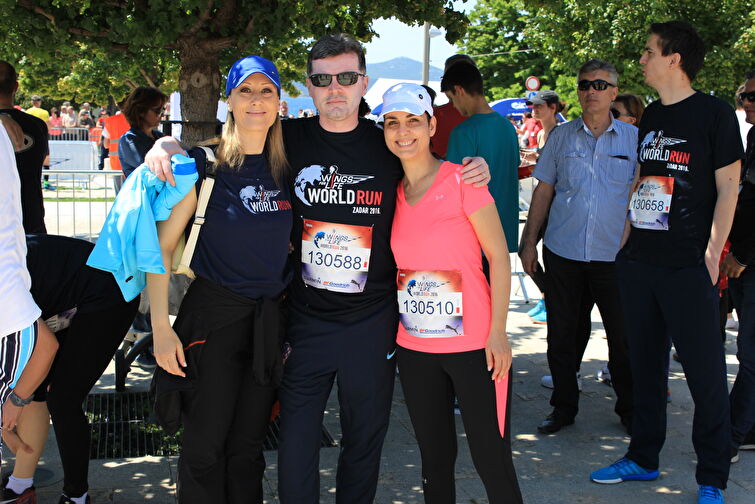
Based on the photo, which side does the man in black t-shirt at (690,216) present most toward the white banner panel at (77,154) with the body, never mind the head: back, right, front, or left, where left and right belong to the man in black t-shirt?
right

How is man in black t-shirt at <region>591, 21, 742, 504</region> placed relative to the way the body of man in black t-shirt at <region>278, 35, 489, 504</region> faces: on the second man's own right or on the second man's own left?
on the second man's own left

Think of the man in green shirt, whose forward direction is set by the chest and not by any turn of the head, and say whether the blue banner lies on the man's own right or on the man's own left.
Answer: on the man's own right
